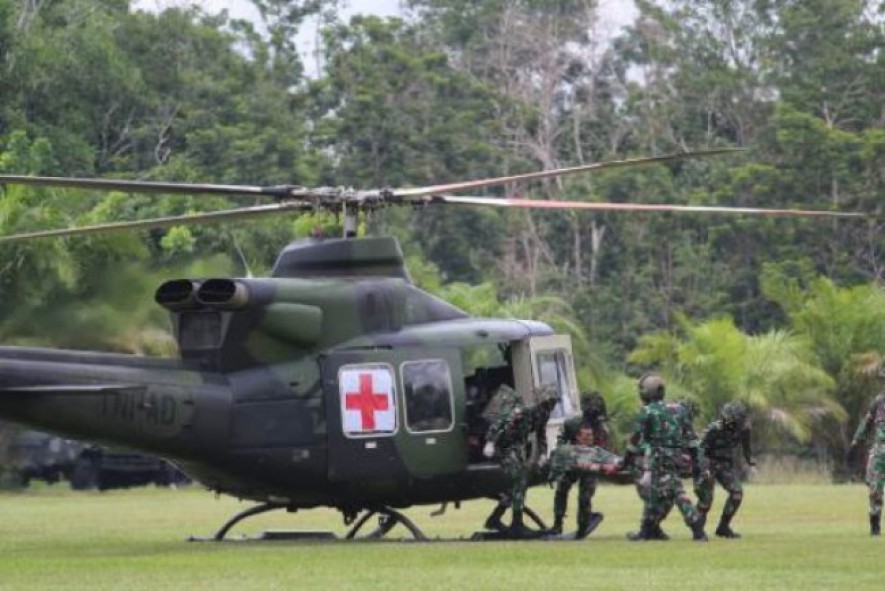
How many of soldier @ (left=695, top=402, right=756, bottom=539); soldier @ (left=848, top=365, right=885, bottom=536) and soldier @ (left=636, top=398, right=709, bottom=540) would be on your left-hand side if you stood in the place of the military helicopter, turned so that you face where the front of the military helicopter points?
0

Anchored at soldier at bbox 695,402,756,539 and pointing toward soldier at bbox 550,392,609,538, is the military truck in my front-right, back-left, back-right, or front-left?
front-right

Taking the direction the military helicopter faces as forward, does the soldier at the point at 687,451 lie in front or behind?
in front

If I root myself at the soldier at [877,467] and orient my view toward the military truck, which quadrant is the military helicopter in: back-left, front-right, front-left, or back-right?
front-left

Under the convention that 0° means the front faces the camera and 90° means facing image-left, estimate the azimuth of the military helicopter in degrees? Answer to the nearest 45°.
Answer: approximately 225°

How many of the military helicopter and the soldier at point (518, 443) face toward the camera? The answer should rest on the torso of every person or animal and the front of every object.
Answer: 0

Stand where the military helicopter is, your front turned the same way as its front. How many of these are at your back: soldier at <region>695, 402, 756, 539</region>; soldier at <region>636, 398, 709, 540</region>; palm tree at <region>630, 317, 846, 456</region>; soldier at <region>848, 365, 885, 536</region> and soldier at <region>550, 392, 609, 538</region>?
0

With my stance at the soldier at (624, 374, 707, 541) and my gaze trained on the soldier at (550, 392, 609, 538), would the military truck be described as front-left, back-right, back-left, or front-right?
front-right

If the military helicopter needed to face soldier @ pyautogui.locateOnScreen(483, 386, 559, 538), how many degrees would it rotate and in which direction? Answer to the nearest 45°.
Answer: approximately 45° to its right

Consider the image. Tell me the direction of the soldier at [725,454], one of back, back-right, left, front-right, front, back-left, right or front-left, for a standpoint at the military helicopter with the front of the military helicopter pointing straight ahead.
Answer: front-right
